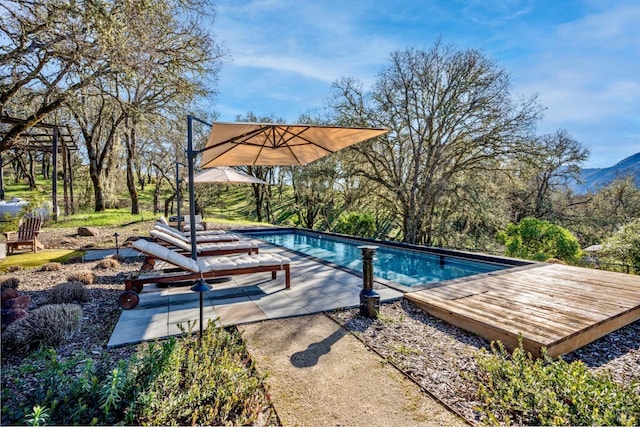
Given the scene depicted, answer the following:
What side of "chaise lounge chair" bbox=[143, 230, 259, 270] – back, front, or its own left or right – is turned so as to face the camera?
right

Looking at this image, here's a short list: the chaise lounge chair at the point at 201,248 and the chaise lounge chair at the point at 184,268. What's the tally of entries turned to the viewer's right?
2

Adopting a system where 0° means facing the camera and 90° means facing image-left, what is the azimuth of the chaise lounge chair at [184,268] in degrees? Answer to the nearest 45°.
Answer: approximately 270°

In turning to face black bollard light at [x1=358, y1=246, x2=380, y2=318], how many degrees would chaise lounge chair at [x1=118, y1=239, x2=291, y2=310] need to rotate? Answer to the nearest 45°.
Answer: approximately 45° to its right

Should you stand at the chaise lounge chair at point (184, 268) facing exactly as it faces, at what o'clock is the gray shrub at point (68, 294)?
The gray shrub is roughly at 6 o'clock from the chaise lounge chair.

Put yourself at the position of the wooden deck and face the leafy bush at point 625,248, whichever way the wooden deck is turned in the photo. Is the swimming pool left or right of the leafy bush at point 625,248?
left

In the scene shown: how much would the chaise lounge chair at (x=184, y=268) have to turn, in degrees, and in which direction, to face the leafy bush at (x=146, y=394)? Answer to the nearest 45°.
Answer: approximately 90° to its right
